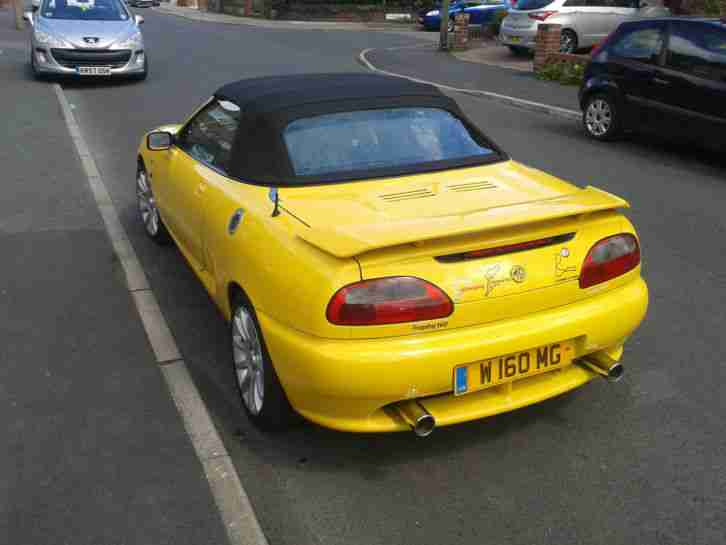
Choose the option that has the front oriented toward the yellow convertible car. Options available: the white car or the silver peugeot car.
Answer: the silver peugeot car

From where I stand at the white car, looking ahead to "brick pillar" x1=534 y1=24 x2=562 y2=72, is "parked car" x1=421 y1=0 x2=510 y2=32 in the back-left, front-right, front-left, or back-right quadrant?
back-right

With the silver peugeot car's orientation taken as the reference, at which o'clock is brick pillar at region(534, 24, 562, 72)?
The brick pillar is roughly at 9 o'clock from the silver peugeot car.

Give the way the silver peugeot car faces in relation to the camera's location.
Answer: facing the viewer

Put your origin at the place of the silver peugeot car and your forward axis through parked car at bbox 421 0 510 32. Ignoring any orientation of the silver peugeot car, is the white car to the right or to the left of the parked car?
right

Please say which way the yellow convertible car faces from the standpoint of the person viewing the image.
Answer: facing away from the viewer and to the left of the viewer

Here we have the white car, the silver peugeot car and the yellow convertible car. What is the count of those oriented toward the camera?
1

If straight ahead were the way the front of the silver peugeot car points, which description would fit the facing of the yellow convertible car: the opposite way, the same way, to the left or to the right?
the opposite way

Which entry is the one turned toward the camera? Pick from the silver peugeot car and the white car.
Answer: the silver peugeot car

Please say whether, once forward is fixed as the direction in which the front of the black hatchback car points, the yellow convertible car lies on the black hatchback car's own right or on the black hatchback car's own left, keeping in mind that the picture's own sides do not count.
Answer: on the black hatchback car's own right

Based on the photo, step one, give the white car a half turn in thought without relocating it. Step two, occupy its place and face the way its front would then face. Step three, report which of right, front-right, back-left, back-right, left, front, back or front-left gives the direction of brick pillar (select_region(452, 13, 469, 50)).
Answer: front

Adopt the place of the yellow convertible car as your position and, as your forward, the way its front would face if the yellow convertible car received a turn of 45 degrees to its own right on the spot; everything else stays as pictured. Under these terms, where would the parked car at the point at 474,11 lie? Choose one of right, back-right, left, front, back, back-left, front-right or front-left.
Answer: front

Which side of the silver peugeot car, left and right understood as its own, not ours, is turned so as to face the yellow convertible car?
front

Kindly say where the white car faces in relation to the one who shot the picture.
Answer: facing away from the viewer and to the right of the viewer

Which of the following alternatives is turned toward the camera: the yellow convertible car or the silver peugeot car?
the silver peugeot car
